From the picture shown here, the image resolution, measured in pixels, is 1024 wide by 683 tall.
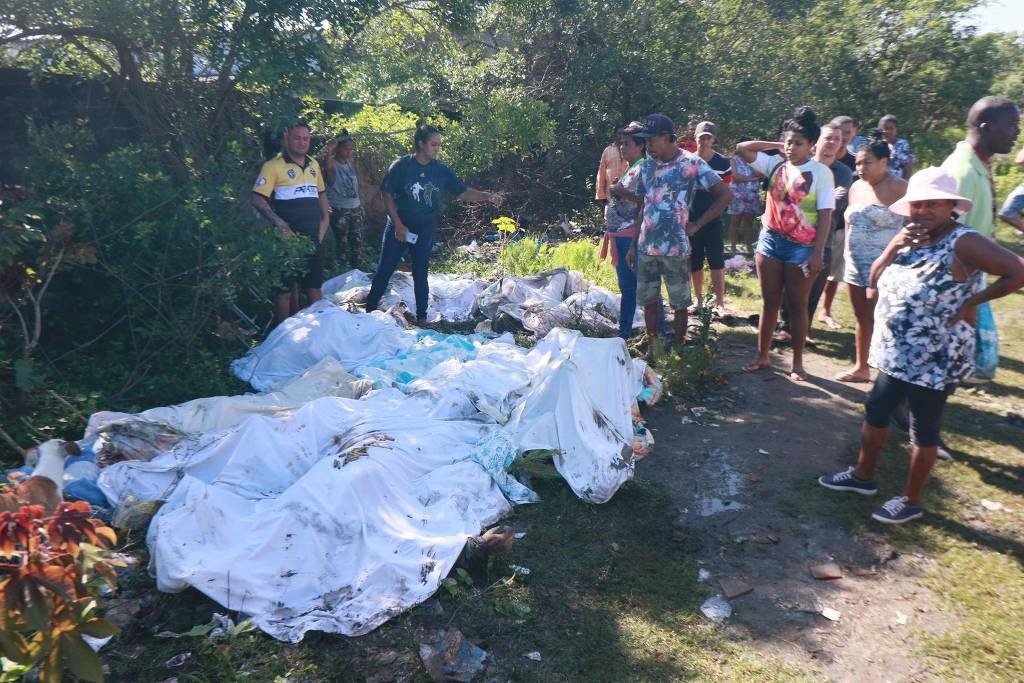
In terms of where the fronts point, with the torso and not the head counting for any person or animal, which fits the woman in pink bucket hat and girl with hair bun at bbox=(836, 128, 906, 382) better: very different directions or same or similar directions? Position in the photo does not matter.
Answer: same or similar directions

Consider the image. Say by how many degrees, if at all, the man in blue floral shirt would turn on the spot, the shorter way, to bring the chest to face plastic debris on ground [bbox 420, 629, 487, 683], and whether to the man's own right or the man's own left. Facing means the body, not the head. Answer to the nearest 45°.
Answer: approximately 45° to the man's own left

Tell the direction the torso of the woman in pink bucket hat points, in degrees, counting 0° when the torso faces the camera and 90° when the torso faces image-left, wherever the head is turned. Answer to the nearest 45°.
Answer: approximately 45°

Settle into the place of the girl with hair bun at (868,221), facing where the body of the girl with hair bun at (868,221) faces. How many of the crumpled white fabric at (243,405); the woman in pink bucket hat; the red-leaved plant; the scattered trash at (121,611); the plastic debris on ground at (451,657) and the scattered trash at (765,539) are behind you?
0

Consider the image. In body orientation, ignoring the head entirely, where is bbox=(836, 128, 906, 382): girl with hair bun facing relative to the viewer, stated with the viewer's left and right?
facing the viewer and to the left of the viewer

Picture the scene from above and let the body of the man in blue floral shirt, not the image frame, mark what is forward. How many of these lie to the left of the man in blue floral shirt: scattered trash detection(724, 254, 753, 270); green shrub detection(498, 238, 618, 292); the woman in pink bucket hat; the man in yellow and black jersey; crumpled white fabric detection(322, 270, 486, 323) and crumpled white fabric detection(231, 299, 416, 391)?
1

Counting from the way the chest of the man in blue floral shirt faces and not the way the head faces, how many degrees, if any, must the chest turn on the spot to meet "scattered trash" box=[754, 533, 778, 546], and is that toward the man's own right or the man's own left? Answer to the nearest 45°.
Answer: approximately 45° to the man's own left

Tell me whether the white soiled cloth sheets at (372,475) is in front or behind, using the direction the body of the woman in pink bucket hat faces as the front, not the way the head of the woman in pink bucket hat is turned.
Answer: in front

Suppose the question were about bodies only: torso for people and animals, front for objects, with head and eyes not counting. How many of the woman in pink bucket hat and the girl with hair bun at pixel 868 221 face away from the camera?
0

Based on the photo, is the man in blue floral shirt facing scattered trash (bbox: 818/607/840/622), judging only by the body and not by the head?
no

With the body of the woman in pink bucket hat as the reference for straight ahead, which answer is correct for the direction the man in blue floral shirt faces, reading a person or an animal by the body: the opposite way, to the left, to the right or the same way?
the same way

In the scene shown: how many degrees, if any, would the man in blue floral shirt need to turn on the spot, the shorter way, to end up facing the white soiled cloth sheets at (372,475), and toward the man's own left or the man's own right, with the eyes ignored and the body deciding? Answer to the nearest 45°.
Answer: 0° — they already face it

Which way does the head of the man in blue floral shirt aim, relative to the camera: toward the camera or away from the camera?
toward the camera

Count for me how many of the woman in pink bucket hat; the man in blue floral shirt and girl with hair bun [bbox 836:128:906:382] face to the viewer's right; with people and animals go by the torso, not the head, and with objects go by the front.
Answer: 0

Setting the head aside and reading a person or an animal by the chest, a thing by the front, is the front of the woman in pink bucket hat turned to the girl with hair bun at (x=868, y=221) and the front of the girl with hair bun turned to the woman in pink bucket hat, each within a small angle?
no

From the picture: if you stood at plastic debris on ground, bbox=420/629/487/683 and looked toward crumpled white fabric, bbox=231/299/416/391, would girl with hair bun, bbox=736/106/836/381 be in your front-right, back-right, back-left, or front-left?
front-right
